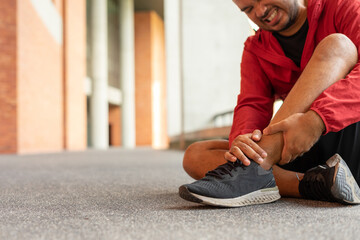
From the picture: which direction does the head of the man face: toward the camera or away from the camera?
toward the camera

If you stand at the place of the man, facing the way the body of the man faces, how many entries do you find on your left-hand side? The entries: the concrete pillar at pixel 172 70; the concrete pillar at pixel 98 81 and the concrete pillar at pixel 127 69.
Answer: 0

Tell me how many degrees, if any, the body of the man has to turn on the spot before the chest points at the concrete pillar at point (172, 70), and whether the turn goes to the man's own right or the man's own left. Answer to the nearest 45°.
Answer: approximately 135° to the man's own right

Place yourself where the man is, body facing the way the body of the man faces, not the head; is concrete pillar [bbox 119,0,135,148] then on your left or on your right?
on your right

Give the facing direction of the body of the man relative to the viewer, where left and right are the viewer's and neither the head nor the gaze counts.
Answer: facing the viewer and to the left of the viewer

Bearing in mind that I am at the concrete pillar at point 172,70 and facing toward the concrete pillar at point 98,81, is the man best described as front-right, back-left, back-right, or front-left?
back-left

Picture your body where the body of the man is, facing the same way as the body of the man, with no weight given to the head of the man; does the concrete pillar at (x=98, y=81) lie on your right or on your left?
on your right
